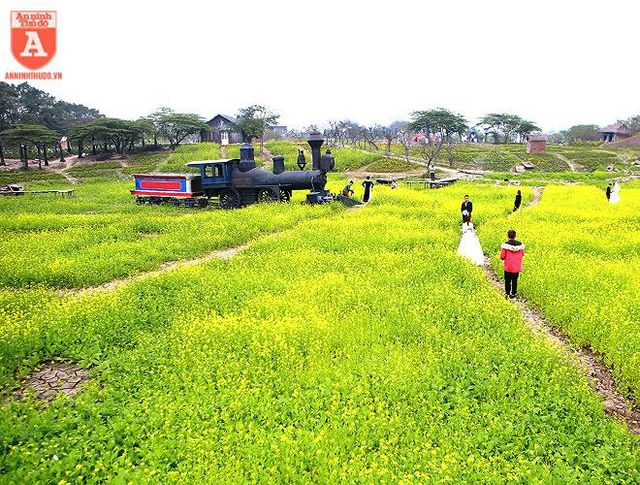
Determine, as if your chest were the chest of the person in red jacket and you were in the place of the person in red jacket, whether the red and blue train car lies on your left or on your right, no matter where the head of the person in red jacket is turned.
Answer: on your left

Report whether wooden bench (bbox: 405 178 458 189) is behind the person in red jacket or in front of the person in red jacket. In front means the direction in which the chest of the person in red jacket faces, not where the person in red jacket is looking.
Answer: in front

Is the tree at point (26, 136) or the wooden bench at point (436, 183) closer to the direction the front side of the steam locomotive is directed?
the wooden bench

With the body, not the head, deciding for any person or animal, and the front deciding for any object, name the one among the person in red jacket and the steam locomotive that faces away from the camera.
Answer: the person in red jacket

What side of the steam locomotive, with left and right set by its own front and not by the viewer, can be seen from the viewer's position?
right

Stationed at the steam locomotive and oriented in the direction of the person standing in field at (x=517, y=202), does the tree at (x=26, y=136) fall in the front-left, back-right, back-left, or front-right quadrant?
back-left

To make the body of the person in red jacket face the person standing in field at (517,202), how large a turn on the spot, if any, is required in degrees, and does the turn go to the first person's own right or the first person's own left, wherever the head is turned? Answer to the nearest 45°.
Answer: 0° — they already face them

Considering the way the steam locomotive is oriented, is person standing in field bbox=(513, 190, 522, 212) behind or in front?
in front

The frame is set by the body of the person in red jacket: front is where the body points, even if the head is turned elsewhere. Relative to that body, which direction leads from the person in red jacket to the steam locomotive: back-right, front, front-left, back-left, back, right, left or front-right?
front-left

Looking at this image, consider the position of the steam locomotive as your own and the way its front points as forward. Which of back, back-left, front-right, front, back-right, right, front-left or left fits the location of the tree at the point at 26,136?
back-left

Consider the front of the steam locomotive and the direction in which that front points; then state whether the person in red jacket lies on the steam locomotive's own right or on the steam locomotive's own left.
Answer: on the steam locomotive's own right

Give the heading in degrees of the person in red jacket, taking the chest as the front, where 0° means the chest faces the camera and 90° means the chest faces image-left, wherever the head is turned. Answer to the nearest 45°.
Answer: approximately 180°

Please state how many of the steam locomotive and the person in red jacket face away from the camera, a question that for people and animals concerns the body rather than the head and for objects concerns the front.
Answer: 1

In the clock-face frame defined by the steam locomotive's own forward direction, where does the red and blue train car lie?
The red and blue train car is roughly at 7 o'clock from the steam locomotive.
